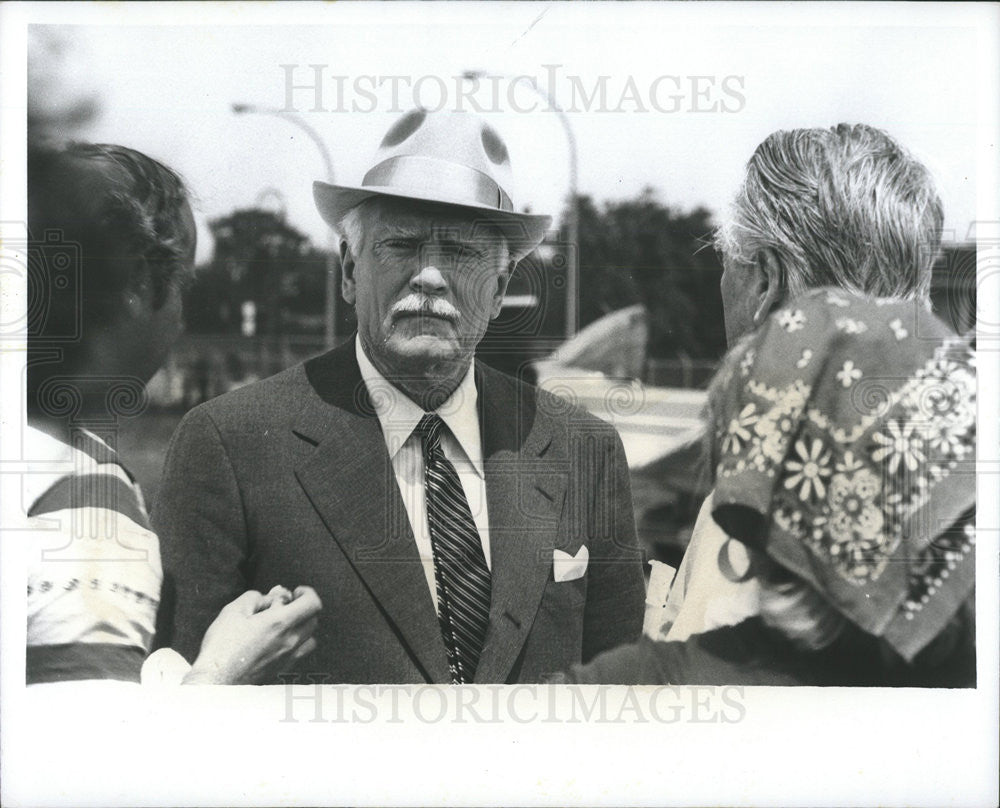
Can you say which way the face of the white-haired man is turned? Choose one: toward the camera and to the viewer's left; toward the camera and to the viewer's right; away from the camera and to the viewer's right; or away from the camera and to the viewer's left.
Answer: away from the camera and to the viewer's left

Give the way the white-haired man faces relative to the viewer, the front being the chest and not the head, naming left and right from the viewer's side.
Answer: facing away from the viewer and to the left of the viewer

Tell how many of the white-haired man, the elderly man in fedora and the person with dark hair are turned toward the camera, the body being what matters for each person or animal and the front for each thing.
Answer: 1

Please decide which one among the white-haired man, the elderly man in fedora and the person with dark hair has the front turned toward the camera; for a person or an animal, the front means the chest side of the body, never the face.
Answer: the elderly man in fedora

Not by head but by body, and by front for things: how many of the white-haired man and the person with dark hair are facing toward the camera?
0

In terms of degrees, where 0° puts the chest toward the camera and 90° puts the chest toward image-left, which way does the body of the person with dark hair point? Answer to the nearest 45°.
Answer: approximately 225°

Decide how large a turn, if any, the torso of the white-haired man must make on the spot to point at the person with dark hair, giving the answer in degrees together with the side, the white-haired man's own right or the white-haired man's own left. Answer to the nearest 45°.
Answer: approximately 45° to the white-haired man's own left

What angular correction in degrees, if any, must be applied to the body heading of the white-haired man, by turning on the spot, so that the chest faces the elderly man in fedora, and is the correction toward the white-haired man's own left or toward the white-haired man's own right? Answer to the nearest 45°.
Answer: approximately 45° to the white-haired man's own left

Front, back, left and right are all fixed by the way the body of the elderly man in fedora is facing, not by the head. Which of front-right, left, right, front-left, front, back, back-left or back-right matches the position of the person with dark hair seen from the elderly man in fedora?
right

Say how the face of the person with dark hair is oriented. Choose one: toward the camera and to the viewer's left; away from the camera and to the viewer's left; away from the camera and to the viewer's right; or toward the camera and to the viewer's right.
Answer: away from the camera and to the viewer's right

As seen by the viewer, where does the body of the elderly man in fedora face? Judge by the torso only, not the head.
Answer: toward the camera

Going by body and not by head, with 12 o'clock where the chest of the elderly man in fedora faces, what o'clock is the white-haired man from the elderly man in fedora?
The white-haired man is roughly at 9 o'clock from the elderly man in fedora.

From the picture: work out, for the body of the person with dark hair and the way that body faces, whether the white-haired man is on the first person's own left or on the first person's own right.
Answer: on the first person's own right
